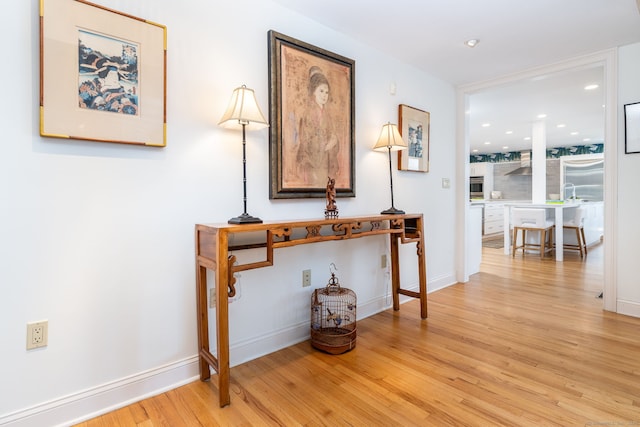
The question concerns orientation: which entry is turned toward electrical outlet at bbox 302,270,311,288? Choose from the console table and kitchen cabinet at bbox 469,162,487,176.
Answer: the kitchen cabinet

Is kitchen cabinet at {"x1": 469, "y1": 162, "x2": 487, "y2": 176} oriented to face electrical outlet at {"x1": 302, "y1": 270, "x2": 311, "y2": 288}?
yes

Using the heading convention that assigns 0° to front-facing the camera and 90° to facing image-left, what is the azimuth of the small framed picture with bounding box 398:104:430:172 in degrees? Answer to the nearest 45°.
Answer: approximately 315°

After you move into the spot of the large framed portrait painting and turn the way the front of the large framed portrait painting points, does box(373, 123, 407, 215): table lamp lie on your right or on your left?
on your left

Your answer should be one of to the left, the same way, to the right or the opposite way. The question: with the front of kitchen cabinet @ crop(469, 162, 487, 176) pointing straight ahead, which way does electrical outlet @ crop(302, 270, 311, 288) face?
to the left

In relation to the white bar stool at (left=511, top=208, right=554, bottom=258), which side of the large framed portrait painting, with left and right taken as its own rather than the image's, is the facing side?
left

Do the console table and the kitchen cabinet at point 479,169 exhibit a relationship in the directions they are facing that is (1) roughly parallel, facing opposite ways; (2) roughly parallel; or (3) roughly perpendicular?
roughly perpendicular

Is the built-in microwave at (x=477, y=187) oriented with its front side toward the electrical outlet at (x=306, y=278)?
yes
